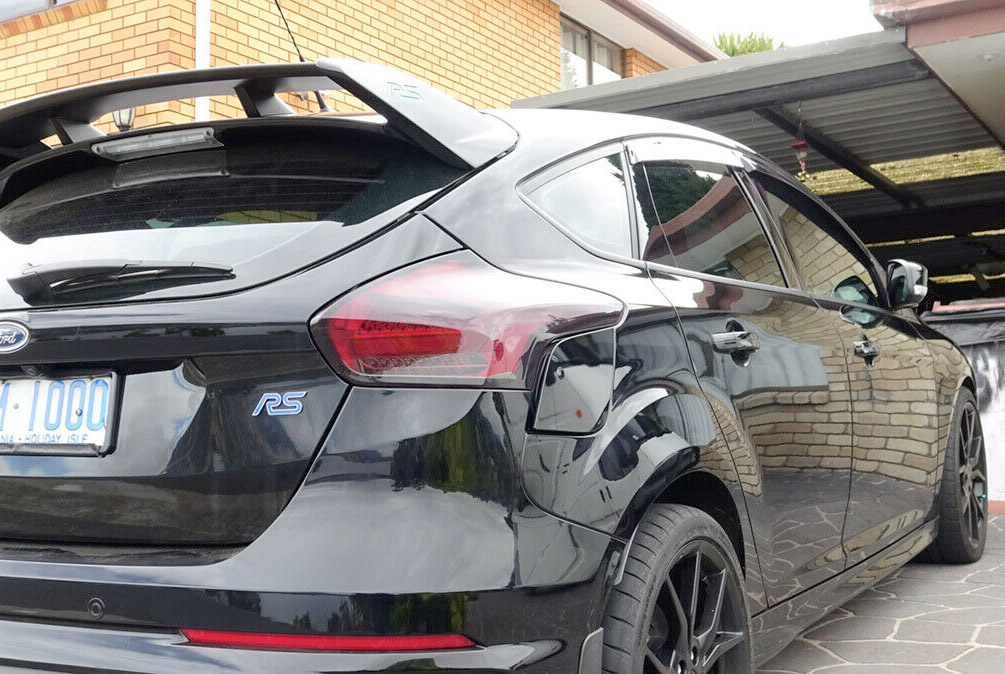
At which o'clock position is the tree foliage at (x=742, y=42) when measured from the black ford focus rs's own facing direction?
The tree foliage is roughly at 11 o'clock from the black ford focus rs.

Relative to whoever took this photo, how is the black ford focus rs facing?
facing away from the viewer and to the right of the viewer

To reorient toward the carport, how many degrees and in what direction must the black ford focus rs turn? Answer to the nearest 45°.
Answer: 0° — it already faces it
